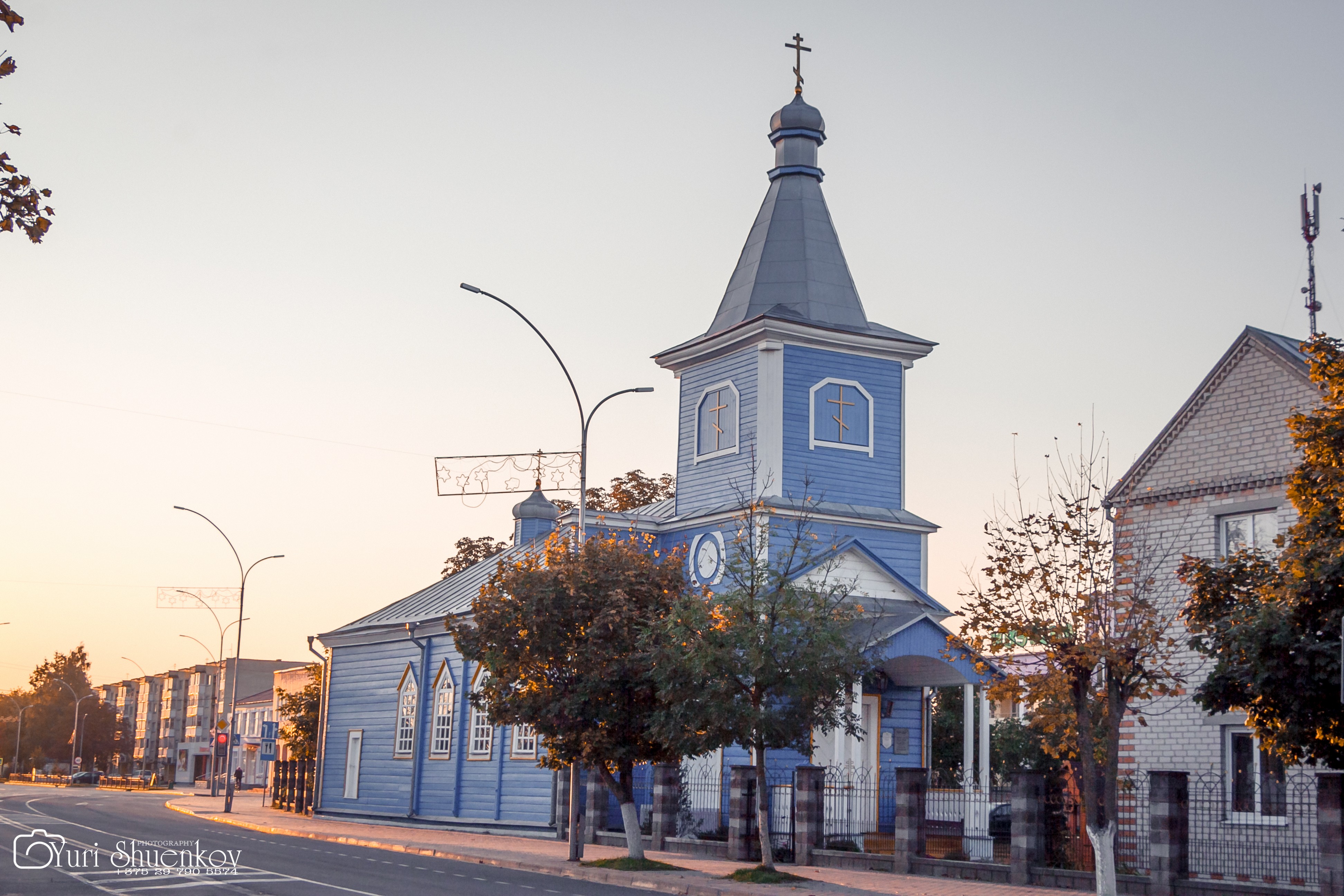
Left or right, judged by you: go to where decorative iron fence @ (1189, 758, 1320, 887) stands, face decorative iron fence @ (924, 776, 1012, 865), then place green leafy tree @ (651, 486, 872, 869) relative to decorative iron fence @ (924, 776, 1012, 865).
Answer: left

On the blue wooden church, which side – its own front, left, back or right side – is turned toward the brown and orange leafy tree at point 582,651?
right

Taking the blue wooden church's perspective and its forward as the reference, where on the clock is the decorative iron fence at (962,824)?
The decorative iron fence is roughly at 1 o'clock from the blue wooden church.

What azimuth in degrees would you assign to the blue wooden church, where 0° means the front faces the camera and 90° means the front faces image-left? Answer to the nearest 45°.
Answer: approximately 315°

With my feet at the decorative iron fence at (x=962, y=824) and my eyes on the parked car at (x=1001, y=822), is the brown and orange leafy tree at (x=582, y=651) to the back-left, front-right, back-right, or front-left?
front-left

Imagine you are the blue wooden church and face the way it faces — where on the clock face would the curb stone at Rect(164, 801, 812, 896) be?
The curb stone is roughly at 2 o'clock from the blue wooden church.
